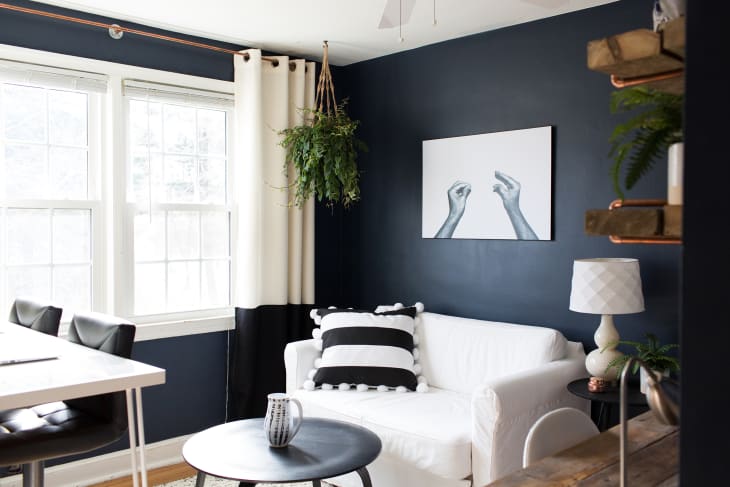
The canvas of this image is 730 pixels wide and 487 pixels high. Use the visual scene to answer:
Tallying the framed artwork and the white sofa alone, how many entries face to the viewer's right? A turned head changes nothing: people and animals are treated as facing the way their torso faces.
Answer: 0

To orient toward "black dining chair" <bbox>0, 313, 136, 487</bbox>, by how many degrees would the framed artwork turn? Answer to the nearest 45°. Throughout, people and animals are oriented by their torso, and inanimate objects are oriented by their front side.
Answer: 0° — it already faces it

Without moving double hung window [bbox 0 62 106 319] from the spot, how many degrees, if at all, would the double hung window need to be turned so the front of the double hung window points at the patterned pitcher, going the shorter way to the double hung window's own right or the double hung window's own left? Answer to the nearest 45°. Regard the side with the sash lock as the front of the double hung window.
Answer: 0° — it already faces it

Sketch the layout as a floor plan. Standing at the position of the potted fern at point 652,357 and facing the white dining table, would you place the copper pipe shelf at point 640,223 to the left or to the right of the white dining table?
left

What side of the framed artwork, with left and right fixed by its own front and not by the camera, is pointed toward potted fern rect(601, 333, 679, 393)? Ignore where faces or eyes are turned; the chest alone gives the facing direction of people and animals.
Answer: left

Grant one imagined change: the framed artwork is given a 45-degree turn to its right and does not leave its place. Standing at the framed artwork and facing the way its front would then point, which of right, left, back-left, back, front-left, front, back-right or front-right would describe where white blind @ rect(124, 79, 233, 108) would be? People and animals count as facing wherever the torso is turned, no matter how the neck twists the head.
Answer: front

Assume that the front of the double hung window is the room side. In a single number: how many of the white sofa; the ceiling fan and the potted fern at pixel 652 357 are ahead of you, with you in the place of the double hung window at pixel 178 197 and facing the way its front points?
3

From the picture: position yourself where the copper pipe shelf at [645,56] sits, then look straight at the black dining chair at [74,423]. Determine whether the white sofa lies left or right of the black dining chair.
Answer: right

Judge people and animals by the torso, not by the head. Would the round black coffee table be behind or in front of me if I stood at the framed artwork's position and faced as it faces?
in front

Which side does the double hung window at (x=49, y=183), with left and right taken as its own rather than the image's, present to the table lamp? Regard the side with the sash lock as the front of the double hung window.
front

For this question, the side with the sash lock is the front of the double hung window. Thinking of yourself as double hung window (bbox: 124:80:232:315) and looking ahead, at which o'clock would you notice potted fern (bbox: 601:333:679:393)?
The potted fern is roughly at 12 o'clock from the double hung window.

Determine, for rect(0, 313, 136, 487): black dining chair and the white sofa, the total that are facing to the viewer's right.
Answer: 0
